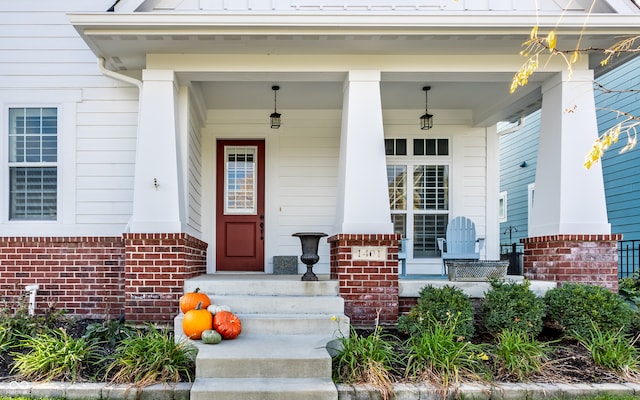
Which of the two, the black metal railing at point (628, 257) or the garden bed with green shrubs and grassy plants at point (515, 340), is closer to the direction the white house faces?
the garden bed with green shrubs and grassy plants

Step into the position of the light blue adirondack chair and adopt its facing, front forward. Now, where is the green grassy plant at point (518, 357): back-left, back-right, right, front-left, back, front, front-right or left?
front

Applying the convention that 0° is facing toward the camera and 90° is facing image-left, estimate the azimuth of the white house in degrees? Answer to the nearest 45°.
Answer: approximately 0°

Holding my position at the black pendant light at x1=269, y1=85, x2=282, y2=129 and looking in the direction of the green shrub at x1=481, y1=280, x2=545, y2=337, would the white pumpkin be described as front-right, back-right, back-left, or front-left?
front-right

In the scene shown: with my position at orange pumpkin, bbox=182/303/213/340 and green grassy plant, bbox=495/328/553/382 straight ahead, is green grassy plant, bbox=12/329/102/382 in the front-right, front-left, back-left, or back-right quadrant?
back-right

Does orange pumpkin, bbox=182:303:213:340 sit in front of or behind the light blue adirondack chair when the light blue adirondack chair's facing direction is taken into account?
in front

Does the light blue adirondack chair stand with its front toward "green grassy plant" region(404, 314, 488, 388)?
yes

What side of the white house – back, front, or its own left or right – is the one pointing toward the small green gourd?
front

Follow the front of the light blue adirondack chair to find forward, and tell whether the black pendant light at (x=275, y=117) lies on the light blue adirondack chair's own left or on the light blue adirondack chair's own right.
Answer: on the light blue adirondack chair's own right

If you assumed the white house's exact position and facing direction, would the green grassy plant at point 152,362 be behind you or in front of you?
in front

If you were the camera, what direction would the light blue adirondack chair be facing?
facing the viewer

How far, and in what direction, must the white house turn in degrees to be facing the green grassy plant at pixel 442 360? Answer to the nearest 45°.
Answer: approximately 45° to its left

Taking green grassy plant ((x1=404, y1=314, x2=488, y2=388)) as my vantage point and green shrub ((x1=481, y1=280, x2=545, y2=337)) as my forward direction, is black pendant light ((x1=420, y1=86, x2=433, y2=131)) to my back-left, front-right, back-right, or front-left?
front-left

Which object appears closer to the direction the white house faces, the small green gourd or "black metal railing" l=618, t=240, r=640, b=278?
the small green gourd

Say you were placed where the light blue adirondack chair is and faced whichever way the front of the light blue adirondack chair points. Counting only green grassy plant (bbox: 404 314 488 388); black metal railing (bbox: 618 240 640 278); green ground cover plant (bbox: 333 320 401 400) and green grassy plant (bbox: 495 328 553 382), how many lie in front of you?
3
